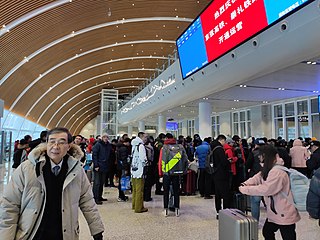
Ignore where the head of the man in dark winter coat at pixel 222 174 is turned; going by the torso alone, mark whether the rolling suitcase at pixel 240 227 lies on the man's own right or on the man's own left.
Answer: on the man's own right

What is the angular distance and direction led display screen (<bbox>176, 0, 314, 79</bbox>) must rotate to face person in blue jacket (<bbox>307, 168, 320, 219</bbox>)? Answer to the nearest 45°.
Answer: approximately 45° to its left

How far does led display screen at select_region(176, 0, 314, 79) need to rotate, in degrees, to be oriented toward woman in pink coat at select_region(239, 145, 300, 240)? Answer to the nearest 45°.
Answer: approximately 45° to its left

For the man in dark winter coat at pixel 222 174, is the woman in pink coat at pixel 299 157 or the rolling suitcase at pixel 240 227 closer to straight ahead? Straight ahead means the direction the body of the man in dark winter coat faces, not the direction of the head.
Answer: the woman in pink coat

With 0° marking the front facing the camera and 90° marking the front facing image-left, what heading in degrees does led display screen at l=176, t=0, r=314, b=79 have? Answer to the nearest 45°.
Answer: approximately 45°
